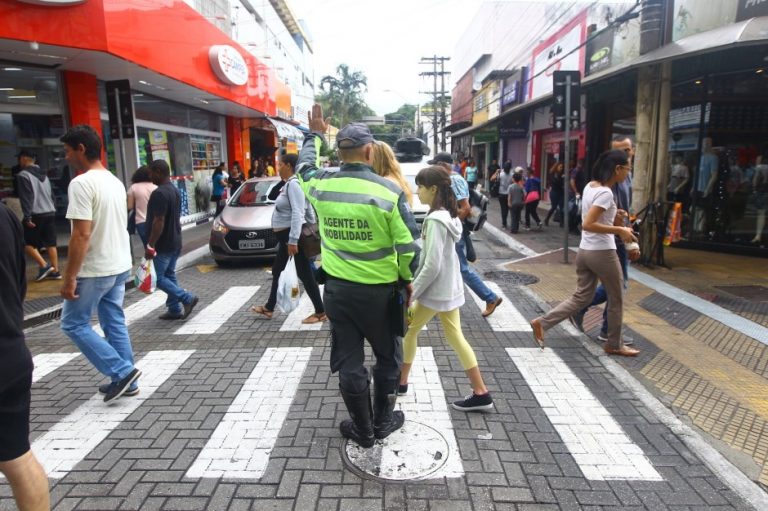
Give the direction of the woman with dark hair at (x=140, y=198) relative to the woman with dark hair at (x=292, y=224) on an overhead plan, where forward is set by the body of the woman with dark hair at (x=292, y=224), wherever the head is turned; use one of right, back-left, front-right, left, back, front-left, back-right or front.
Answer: front-right

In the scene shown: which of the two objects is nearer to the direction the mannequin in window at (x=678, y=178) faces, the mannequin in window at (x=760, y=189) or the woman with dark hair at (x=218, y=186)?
the woman with dark hair

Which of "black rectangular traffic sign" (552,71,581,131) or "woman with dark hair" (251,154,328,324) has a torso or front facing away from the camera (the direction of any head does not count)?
the black rectangular traffic sign

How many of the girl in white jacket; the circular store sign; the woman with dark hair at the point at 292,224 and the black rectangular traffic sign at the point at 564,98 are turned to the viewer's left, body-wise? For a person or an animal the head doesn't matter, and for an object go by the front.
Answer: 2

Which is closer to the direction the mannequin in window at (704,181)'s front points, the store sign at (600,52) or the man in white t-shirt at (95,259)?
the man in white t-shirt

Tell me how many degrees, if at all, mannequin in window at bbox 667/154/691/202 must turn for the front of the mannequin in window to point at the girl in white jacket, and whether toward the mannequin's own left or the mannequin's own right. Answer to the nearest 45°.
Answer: approximately 45° to the mannequin's own left

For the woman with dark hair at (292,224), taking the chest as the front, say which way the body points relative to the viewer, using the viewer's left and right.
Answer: facing to the left of the viewer

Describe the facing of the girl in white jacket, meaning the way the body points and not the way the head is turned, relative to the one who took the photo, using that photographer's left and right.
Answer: facing to the left of the viewer

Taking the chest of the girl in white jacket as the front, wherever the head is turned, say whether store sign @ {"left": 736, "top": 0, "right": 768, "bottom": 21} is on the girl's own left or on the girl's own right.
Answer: on the girl's own right
